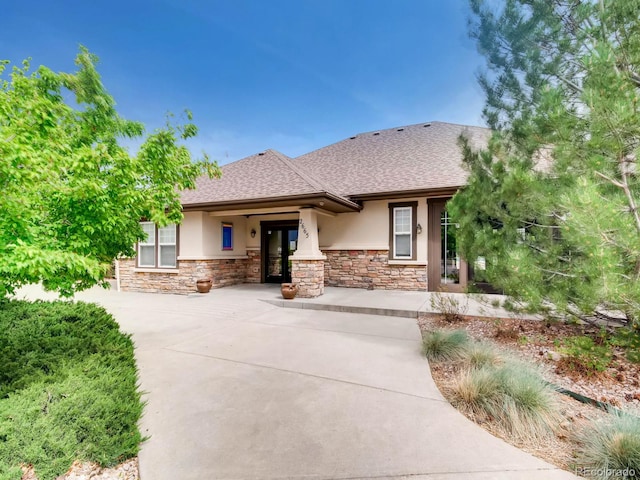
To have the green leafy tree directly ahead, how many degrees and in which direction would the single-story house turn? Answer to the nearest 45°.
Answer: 0° — it already faces it

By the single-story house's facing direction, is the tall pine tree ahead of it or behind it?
ahead

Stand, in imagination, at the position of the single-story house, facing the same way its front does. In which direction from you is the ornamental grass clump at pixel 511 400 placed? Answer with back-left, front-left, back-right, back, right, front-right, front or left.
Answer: front

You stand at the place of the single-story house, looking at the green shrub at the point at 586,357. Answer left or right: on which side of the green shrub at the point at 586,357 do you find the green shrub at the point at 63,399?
right

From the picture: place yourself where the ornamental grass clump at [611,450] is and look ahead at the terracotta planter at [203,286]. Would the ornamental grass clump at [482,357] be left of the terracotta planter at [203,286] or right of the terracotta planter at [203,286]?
right

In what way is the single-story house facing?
toward the camera

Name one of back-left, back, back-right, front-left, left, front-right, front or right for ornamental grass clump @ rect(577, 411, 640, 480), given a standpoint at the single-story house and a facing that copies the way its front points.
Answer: front

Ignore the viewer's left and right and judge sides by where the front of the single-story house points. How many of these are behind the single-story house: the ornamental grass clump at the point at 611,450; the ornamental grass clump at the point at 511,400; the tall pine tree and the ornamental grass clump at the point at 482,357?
0

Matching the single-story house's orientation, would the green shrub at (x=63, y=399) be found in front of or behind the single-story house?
in front

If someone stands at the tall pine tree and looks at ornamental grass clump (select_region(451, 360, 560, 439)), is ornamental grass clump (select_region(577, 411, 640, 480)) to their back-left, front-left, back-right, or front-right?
front-left

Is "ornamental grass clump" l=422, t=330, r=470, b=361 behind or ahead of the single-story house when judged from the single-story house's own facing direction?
ahead

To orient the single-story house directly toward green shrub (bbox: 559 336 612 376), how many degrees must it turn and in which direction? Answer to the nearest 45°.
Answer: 0° — it already faces it
